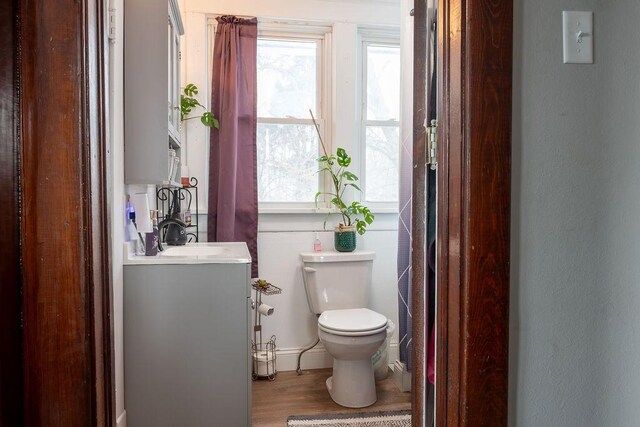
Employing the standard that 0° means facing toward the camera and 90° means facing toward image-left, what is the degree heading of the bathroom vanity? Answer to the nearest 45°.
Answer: approximately 270°

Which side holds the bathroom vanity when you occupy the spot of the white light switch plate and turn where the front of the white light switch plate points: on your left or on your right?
on your right

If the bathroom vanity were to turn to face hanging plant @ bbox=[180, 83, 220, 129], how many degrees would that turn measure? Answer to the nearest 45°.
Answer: approximately 90° to its left

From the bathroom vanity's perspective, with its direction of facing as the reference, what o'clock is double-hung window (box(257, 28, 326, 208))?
The double-hung window is roughly at 10 o'clock from the bathroom vanity.

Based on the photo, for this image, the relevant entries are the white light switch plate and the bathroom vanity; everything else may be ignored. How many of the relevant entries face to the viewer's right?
1

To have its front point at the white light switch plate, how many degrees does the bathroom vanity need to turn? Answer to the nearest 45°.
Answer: approximately 45° to its right
